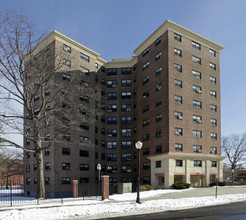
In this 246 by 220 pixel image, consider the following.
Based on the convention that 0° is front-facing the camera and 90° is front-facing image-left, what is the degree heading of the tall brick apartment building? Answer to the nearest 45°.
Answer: approximately 315°
